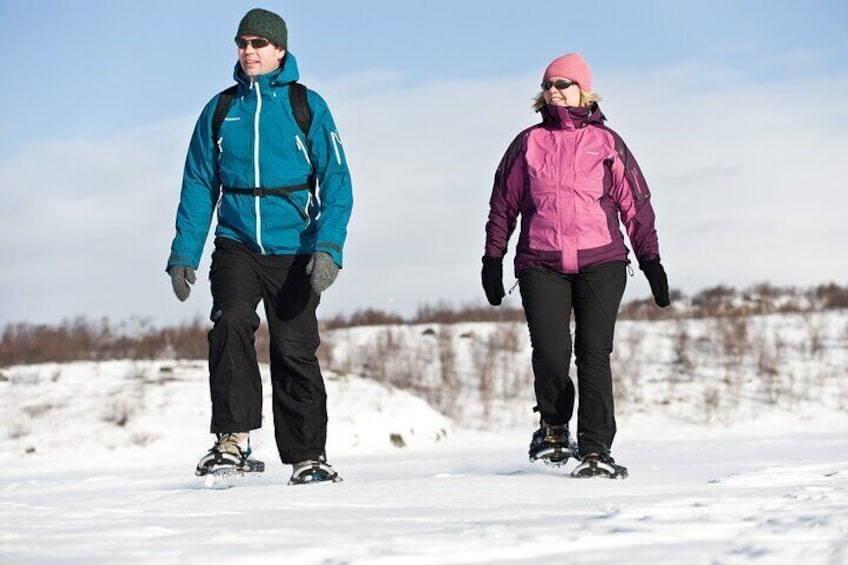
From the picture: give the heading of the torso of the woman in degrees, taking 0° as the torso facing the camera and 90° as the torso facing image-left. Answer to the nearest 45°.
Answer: approximately 0°

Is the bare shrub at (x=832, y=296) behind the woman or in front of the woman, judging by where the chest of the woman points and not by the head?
behind

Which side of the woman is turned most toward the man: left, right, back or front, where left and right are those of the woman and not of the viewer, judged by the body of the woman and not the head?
right

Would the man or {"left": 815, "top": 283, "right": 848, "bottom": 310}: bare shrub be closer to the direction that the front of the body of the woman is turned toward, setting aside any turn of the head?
the man

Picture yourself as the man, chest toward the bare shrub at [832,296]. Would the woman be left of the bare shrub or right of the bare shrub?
right
